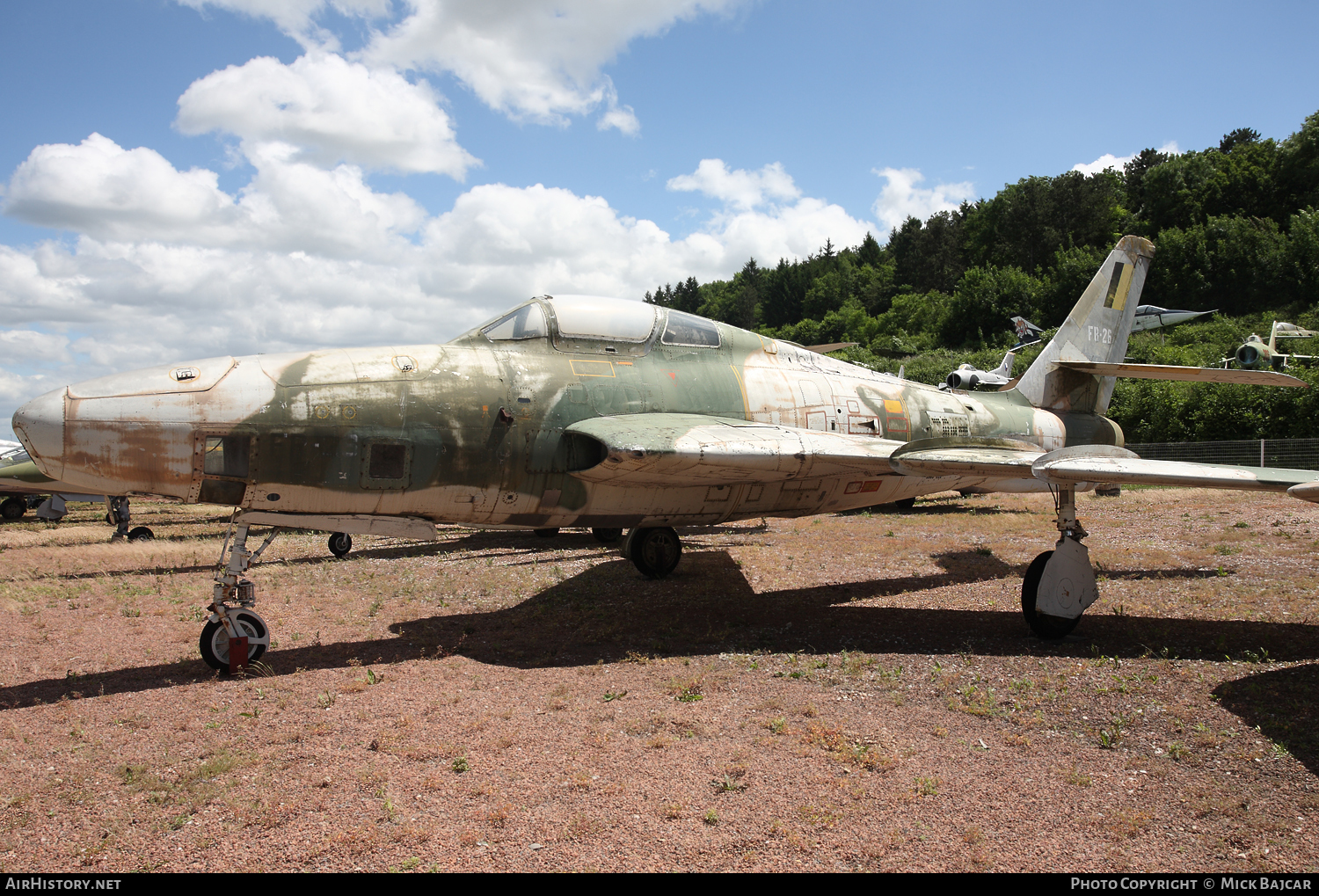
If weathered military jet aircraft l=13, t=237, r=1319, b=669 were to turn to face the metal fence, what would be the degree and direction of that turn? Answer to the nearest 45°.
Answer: approximately 180°

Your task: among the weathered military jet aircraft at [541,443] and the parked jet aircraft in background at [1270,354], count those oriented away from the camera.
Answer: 0

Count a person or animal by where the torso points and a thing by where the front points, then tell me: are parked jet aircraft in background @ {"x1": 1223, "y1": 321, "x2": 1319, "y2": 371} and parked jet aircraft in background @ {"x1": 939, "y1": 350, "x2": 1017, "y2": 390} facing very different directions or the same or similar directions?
same or similar directions

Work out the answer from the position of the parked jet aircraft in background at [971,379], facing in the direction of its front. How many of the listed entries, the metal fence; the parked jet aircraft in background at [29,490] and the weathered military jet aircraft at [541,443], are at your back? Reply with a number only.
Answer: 1

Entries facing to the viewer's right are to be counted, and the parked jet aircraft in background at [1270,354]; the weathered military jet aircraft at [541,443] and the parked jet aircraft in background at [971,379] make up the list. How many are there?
0

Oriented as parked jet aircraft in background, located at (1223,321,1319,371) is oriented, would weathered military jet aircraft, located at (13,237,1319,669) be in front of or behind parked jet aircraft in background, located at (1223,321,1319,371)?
in front

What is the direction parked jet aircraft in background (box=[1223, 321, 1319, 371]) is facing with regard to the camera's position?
facing the viewer and to the left of the viewer

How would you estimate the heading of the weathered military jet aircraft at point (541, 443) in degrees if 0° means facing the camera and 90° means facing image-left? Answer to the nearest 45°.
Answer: approximately 45°

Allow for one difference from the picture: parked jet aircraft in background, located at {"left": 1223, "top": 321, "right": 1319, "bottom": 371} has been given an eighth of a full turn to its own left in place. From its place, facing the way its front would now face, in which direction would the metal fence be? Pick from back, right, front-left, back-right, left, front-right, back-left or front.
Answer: front

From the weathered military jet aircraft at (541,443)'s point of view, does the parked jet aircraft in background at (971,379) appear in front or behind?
behind

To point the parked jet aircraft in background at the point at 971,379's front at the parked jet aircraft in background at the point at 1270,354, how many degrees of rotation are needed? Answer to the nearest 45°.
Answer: approximately 180°

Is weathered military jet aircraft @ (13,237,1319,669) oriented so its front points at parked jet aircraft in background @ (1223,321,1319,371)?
no

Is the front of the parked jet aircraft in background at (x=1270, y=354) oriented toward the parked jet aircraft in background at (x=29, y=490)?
yes

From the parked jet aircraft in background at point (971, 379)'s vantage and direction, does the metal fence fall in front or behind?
behind

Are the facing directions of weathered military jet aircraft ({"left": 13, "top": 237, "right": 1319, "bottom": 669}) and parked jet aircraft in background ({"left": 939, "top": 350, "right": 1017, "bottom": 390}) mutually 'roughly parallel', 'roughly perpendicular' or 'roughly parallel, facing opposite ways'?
roughly parallel
